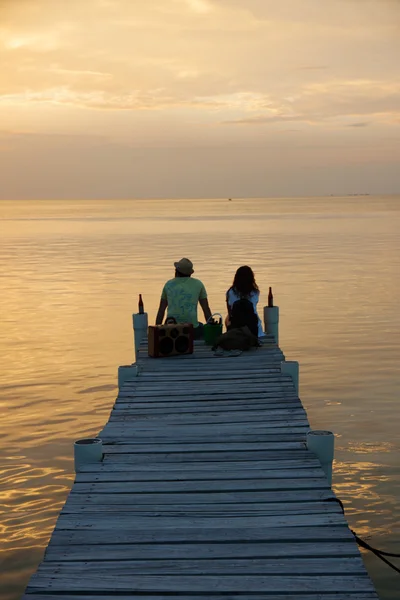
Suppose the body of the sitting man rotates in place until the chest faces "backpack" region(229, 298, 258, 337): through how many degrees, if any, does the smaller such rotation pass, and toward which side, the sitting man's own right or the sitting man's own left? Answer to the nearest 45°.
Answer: approximately 90° to the sitting man's own right

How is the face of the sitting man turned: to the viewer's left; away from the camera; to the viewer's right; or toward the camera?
away from the camera

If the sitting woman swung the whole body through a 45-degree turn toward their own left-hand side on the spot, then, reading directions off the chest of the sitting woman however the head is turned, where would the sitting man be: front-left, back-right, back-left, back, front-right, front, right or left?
front-left

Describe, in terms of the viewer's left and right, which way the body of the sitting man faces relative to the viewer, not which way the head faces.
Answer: facing away from the viewer

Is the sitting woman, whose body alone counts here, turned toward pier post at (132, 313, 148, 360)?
no

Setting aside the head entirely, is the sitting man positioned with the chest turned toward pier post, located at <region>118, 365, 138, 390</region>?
no

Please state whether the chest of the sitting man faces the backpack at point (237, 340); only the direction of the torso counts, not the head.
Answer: no

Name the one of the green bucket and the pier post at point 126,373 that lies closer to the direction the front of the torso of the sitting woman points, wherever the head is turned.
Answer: the green bucket

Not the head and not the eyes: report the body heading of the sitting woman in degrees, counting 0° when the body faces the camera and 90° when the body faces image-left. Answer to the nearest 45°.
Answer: approximately 180°

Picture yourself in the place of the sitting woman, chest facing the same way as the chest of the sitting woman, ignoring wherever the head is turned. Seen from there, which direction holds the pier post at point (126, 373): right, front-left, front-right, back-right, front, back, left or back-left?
back-left

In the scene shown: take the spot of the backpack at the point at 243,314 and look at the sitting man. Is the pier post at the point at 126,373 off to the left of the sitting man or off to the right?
left

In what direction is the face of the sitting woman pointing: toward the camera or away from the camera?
away from the camera
